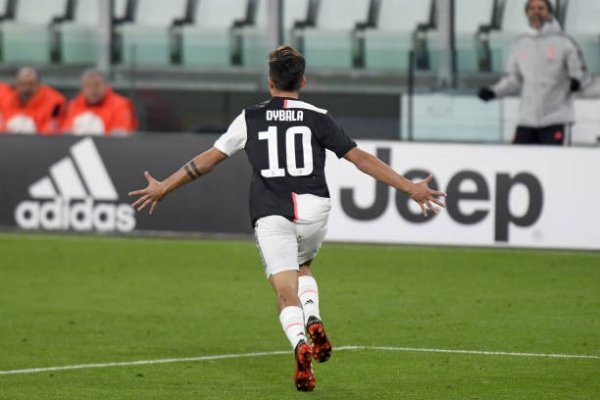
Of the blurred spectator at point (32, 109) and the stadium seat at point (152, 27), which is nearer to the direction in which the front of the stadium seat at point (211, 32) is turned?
the blurred spectator

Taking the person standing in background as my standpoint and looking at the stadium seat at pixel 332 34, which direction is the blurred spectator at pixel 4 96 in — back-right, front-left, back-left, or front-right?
front-left

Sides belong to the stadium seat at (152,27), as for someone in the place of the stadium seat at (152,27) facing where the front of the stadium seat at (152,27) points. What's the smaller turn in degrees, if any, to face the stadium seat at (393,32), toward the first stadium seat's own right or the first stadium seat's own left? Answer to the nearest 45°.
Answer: approximately 90° to the first stadium seat's own left

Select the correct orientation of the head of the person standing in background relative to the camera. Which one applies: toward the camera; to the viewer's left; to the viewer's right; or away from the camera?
toward the camera

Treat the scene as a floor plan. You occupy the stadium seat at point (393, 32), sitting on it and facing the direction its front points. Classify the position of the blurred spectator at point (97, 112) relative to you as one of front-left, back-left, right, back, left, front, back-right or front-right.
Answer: front

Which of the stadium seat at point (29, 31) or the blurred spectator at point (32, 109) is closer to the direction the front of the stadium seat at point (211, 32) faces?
the blurred spectator

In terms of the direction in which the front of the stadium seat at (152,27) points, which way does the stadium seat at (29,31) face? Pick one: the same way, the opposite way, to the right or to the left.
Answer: the same way

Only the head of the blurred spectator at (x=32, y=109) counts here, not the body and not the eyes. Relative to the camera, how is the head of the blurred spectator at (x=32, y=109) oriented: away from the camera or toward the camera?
toward the camera

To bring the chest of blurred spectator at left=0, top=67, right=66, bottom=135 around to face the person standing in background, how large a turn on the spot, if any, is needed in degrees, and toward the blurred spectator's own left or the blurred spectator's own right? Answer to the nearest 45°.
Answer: approximately 90° to the blurred spectator's own left

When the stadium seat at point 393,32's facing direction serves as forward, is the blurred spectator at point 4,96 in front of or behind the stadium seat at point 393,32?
in front

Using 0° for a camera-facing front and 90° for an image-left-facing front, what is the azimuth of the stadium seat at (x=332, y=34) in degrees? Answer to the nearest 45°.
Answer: approximately 45°

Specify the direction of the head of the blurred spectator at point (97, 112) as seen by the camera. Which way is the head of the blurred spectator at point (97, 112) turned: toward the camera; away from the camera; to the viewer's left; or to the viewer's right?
toward the camera

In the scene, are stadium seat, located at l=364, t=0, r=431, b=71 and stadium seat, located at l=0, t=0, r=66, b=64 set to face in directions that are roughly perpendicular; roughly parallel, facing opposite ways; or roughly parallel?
roughly parallel

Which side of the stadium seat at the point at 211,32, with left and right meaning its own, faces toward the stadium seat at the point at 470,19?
left

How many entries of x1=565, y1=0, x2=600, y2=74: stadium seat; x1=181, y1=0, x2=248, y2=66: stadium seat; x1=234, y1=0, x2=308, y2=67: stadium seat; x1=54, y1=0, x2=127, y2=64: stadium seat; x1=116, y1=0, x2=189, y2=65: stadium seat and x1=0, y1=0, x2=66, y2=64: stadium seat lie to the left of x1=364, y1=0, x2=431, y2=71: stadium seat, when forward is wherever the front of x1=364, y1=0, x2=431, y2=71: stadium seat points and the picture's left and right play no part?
1

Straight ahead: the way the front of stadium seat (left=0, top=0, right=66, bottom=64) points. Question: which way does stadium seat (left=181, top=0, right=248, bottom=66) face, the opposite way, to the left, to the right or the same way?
the same way
